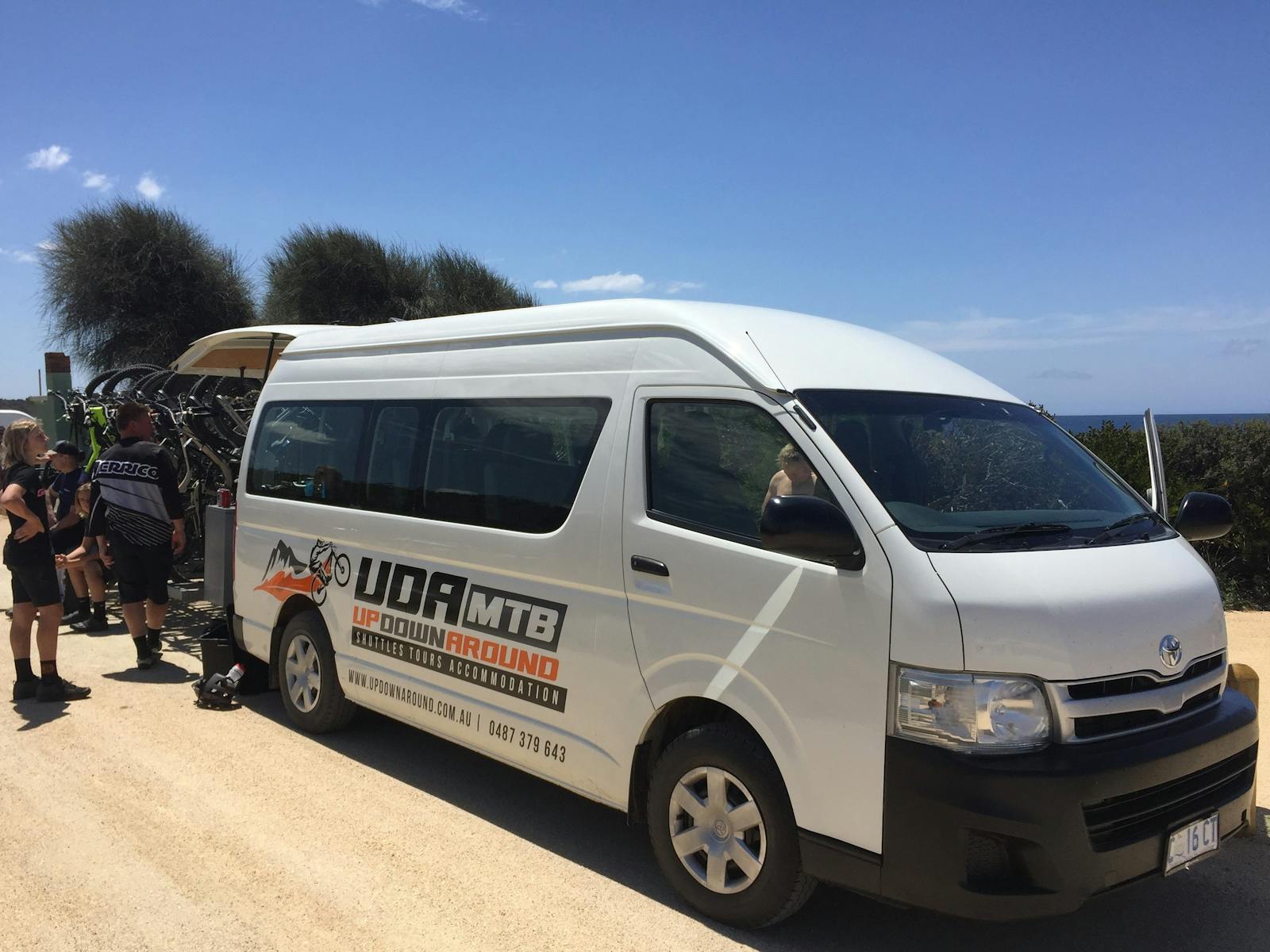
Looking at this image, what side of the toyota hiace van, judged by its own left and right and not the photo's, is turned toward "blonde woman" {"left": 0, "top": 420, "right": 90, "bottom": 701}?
back

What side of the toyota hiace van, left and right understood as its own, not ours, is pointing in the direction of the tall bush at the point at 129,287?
back

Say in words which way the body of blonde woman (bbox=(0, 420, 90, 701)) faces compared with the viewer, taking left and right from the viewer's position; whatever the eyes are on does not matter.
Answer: facing to the right of the viewer

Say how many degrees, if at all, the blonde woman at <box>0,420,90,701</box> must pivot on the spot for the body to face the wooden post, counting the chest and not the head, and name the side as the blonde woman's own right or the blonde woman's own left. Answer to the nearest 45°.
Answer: approximately 45° to the blonde woman's own right

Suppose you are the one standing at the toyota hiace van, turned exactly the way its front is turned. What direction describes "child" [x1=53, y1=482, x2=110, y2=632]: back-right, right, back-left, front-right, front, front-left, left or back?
back

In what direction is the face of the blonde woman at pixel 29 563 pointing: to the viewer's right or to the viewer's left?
to the viewer's right
